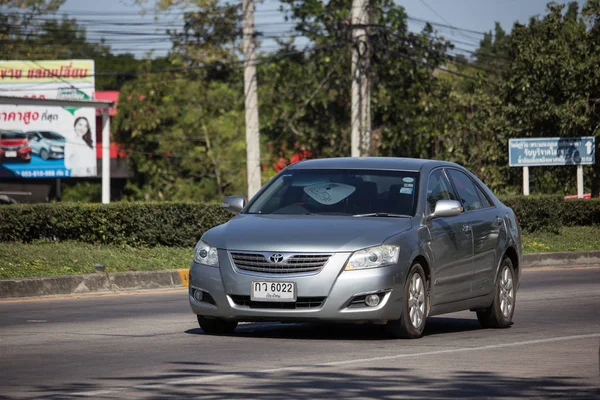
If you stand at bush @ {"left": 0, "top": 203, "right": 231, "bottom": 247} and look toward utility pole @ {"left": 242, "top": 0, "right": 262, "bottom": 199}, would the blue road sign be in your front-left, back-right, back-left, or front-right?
front-right

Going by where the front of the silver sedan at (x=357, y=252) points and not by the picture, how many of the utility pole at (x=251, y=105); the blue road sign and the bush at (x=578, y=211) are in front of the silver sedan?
0

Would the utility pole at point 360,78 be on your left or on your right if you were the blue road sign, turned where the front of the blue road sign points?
on your right

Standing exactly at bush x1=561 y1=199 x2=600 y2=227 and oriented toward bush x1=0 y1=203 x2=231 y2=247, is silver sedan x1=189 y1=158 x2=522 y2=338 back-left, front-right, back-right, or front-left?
front-left

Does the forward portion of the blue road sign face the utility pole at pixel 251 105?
no

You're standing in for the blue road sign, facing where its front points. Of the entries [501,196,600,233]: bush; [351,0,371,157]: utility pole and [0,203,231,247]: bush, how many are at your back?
0

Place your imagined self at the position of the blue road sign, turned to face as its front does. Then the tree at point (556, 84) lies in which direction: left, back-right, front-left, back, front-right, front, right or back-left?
back

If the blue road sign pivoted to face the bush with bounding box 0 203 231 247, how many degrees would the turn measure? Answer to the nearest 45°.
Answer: approximately 45° to its right

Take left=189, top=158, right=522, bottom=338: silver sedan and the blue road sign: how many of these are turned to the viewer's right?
0

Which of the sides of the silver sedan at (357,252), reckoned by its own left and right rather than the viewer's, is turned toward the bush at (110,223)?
right

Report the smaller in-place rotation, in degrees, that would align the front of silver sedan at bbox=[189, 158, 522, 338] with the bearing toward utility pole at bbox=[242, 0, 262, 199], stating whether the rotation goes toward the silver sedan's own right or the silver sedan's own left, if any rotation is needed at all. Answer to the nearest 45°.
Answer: approximately 135° to the silver sedan's own right

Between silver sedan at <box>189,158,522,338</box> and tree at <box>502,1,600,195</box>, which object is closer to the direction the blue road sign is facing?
the silver sedan

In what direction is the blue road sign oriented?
toward the camera

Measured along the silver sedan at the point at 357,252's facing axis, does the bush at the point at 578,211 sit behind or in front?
behind

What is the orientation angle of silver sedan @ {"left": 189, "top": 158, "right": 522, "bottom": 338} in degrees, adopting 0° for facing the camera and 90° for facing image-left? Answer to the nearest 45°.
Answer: approximately 45°
